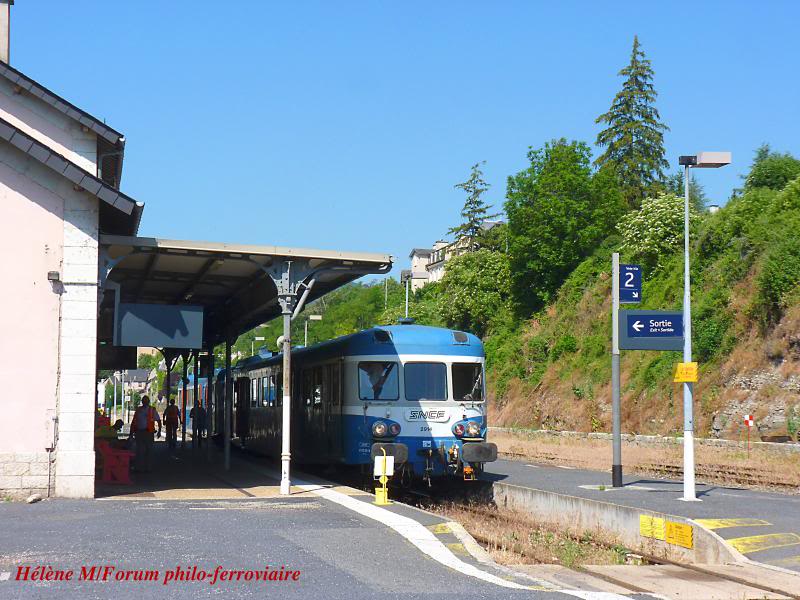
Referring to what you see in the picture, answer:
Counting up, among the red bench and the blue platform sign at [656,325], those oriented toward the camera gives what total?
1

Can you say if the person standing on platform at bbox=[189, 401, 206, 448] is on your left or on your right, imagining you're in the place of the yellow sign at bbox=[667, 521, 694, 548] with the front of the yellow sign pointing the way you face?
on your right

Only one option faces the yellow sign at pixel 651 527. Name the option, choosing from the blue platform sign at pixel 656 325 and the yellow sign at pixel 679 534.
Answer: the blue platform sign

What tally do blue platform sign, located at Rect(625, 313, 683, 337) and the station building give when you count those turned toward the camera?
1

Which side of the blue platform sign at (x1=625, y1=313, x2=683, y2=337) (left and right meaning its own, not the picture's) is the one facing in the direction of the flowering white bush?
back

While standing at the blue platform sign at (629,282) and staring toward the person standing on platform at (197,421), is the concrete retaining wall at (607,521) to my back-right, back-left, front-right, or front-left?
back-left

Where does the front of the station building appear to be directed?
to the viewer's right

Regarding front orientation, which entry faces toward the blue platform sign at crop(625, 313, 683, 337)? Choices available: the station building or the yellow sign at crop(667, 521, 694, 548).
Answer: the station building

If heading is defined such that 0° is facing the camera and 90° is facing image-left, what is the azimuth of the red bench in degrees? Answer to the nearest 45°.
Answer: approximately 270°
